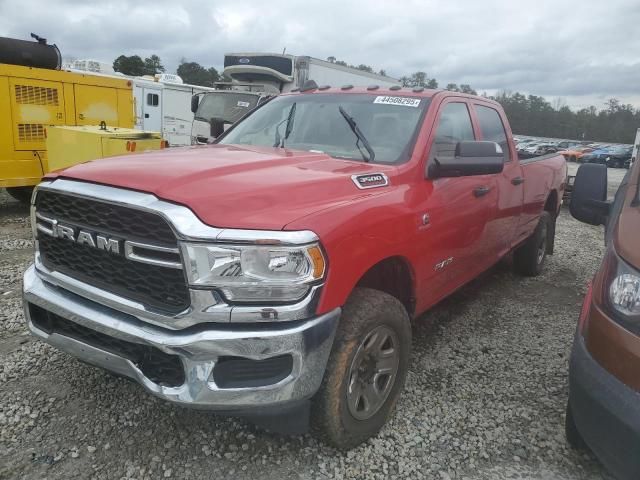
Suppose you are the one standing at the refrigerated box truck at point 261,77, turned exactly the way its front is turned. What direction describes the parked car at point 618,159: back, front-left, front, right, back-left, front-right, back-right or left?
back

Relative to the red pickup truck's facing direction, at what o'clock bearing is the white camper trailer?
The white camper trailer is roughly at 4 o'clock from the red pickup truck.

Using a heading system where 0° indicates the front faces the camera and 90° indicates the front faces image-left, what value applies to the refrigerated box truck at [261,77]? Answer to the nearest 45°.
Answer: approximately 45°

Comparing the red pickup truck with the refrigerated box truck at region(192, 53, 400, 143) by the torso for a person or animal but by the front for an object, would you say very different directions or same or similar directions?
same or similar directions

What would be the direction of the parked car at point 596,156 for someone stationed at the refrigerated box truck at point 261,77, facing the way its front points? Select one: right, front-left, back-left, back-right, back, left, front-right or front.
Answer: back

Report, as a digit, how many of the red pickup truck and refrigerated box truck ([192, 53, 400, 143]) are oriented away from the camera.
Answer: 0

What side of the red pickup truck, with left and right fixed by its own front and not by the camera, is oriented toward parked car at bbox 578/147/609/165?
back

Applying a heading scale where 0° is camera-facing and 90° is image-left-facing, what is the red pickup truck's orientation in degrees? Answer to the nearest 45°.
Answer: approximately 45°

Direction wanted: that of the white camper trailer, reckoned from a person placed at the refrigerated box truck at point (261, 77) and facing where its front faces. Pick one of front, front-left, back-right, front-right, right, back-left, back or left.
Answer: right

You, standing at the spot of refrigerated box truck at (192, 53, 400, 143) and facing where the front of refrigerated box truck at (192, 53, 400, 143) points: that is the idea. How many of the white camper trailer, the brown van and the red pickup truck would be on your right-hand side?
1

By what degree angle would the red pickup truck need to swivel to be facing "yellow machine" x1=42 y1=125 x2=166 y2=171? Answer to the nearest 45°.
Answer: approximately 90° to its right

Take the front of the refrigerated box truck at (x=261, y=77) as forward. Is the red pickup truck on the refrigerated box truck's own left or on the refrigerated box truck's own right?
on the refrigerated box truck's own left

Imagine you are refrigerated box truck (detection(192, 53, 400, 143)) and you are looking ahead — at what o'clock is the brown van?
The brown van is roughly at 10 o'clock from the refrigerated box truck.

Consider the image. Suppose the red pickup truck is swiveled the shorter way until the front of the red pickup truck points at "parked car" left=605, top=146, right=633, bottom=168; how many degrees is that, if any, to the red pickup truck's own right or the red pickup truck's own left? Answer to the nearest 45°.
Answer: approximately 180°

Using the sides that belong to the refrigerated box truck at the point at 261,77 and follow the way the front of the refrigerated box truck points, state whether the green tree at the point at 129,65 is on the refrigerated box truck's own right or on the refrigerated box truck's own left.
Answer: on the refrigerated box truck's own right

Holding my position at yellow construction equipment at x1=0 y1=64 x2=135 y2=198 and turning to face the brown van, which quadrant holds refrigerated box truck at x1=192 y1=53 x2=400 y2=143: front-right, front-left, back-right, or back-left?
back-left

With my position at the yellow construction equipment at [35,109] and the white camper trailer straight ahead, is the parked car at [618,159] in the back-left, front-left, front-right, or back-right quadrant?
front-right
